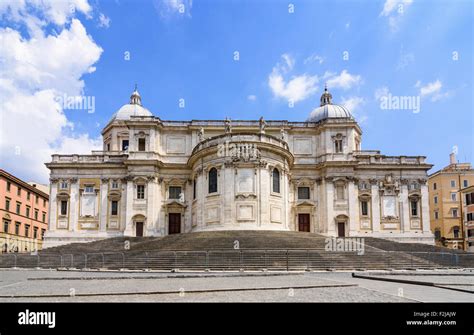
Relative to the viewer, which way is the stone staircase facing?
toward the camera
